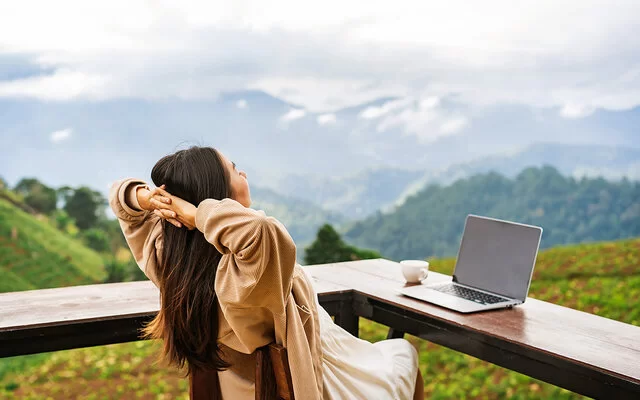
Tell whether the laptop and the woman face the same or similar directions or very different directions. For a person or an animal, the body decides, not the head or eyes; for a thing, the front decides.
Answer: very different directions

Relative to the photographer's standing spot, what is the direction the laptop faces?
facing the viewer and to the left of the viewer

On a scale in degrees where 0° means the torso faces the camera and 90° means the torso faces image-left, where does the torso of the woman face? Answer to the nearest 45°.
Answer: approximately 225°

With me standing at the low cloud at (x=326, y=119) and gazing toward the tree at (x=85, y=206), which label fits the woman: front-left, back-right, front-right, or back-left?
front-left

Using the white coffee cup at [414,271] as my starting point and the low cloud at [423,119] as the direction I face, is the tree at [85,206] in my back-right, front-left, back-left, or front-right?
front-left

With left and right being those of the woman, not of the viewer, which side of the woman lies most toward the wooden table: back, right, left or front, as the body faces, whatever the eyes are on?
front

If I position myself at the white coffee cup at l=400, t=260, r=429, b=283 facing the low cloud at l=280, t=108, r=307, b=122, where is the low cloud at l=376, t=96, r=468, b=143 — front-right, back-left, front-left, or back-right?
front-right

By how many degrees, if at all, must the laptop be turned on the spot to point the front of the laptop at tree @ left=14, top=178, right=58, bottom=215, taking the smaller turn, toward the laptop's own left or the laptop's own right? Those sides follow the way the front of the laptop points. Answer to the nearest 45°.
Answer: approximately 90° to the laptop's own right

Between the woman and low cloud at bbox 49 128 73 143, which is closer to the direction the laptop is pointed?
the woman

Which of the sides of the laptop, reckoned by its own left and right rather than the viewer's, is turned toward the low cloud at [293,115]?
right

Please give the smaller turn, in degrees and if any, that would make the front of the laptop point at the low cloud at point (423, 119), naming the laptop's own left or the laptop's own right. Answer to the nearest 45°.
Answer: approximately 135° to the laptop's own right

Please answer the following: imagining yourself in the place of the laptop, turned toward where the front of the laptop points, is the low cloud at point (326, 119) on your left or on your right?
on your right

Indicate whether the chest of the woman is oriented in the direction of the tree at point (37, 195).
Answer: no

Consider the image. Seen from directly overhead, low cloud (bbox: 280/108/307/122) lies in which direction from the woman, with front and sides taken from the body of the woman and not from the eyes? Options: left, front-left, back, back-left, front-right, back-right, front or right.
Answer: front-left

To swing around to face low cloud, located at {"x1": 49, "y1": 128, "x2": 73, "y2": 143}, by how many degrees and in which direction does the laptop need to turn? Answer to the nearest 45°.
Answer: approximately 90° to its right
